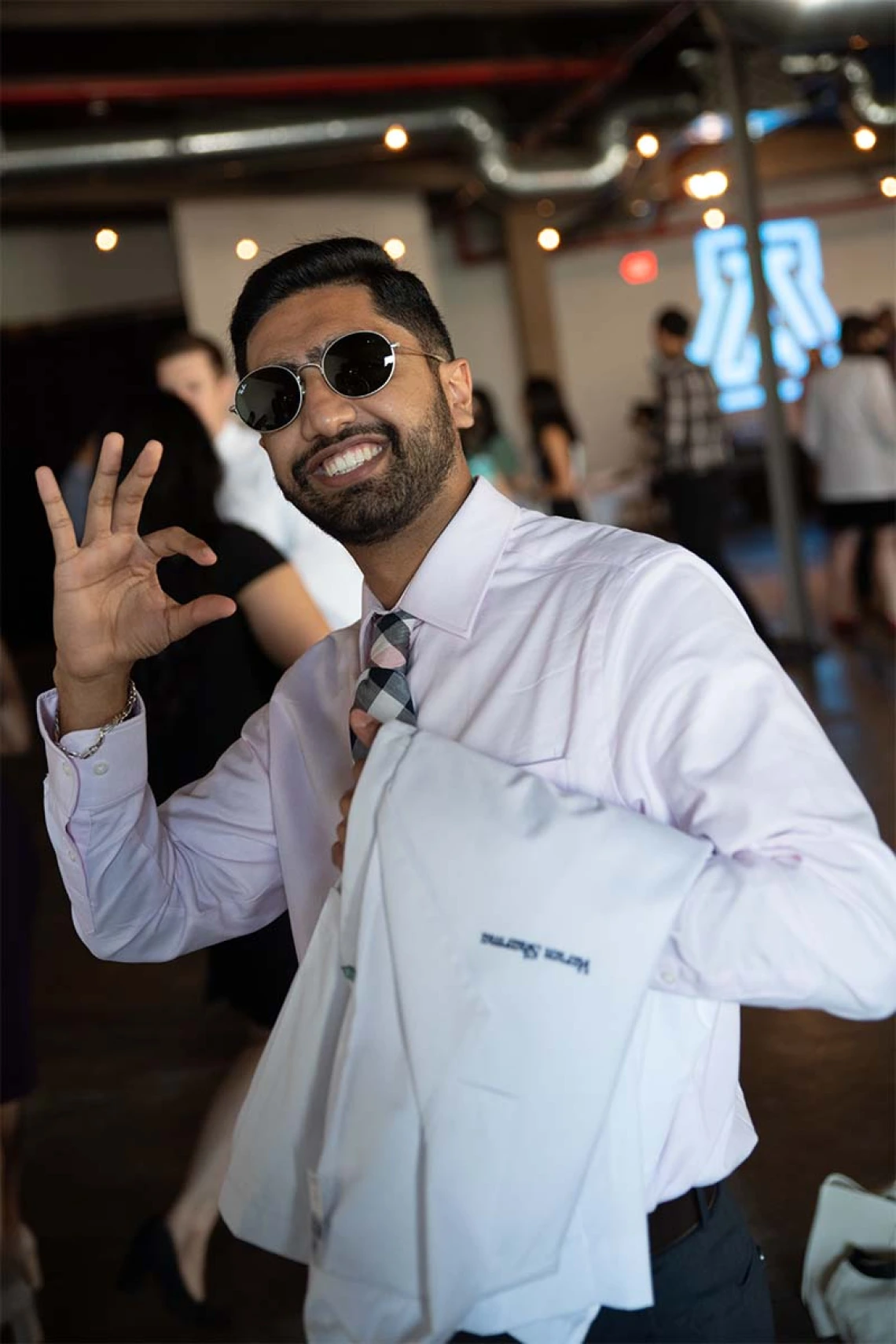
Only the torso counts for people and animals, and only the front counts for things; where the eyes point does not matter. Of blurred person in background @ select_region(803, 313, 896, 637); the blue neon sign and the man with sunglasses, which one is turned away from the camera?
the blurred person in background

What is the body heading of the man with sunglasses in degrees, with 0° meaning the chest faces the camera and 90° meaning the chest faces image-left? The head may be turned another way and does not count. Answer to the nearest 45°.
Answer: approximately 45°

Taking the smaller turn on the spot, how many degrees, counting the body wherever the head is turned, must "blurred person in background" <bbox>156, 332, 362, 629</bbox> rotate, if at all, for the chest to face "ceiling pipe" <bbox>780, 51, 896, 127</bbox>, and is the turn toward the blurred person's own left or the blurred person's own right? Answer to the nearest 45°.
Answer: approximately 180°

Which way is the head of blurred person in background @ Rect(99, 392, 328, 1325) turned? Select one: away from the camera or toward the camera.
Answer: away from the camera

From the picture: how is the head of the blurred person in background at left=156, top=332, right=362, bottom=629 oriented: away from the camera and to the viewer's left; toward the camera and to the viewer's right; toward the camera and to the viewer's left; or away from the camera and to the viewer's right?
toward the camera and to the viewer's right

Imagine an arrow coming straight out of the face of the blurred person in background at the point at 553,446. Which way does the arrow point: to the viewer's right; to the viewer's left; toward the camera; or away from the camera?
away from the camera

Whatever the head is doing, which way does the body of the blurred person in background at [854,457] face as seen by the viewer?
away from the camera

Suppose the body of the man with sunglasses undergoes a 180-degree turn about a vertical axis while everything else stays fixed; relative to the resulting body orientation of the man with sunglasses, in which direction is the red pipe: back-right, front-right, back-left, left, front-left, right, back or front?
front-left

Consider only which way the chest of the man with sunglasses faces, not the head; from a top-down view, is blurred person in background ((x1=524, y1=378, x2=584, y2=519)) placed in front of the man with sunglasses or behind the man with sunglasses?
behind

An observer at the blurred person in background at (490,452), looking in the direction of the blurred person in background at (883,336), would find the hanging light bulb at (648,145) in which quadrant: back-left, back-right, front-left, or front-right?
front-left

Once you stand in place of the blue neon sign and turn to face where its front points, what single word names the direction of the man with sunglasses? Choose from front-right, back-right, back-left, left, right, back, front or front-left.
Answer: front

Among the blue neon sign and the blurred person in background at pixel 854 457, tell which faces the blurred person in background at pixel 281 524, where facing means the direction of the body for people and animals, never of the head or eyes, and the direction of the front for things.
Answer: the blue neon sign

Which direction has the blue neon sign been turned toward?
toward the camera

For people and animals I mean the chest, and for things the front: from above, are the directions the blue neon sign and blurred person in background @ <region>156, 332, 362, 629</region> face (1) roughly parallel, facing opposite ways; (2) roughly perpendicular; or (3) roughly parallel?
roughly parallel
